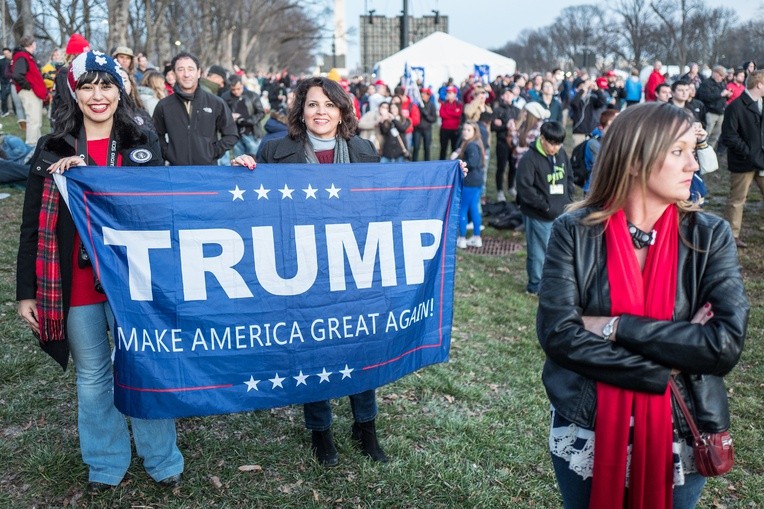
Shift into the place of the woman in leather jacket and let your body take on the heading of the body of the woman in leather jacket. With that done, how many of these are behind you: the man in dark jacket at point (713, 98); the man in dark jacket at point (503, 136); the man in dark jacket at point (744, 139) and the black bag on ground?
4

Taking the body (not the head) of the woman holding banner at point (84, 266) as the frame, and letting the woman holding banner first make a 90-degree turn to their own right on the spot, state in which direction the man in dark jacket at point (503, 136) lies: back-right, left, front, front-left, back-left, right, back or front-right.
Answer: back-right

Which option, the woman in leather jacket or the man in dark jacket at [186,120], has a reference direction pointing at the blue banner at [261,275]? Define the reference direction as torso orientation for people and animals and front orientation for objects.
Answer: the man in dark jacket

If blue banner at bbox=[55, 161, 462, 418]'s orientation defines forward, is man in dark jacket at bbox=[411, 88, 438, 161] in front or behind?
behind

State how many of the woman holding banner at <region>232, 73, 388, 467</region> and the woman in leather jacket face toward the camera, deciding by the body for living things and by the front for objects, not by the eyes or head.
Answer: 2

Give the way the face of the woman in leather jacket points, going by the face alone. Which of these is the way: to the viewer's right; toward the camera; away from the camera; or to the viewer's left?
to the viewer's right

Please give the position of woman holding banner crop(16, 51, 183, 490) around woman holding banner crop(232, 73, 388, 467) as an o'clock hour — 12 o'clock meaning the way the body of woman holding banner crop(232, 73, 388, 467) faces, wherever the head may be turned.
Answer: woman holding banner crop(16, 51, 183, 490) is roughly at 2 o'clock from woman holding banner crop(232, 73, 388, 467).

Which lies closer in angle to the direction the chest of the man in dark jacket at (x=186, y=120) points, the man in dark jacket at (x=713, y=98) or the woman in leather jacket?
the woman in leather jacket

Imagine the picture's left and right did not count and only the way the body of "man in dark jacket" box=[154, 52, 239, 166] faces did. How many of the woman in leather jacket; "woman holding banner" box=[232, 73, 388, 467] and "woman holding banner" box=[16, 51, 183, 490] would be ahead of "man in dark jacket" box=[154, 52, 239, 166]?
3

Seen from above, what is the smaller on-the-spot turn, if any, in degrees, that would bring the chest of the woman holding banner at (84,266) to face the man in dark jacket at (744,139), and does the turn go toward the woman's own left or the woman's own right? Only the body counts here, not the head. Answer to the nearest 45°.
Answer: approximately 135° to the woman's own left

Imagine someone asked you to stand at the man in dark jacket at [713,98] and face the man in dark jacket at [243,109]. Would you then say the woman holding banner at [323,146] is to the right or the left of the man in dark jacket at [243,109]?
left

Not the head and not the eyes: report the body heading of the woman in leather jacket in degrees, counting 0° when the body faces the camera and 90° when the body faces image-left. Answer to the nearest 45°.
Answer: approximately 0°

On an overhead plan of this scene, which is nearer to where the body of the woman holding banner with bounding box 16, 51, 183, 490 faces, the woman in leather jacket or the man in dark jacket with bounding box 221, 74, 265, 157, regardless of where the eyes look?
the woman in leather jacket

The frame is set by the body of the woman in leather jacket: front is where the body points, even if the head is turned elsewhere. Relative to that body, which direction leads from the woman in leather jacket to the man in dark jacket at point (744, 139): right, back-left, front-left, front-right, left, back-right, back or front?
back

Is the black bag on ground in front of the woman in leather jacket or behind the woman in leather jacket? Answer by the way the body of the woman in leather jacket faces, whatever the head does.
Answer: behind
